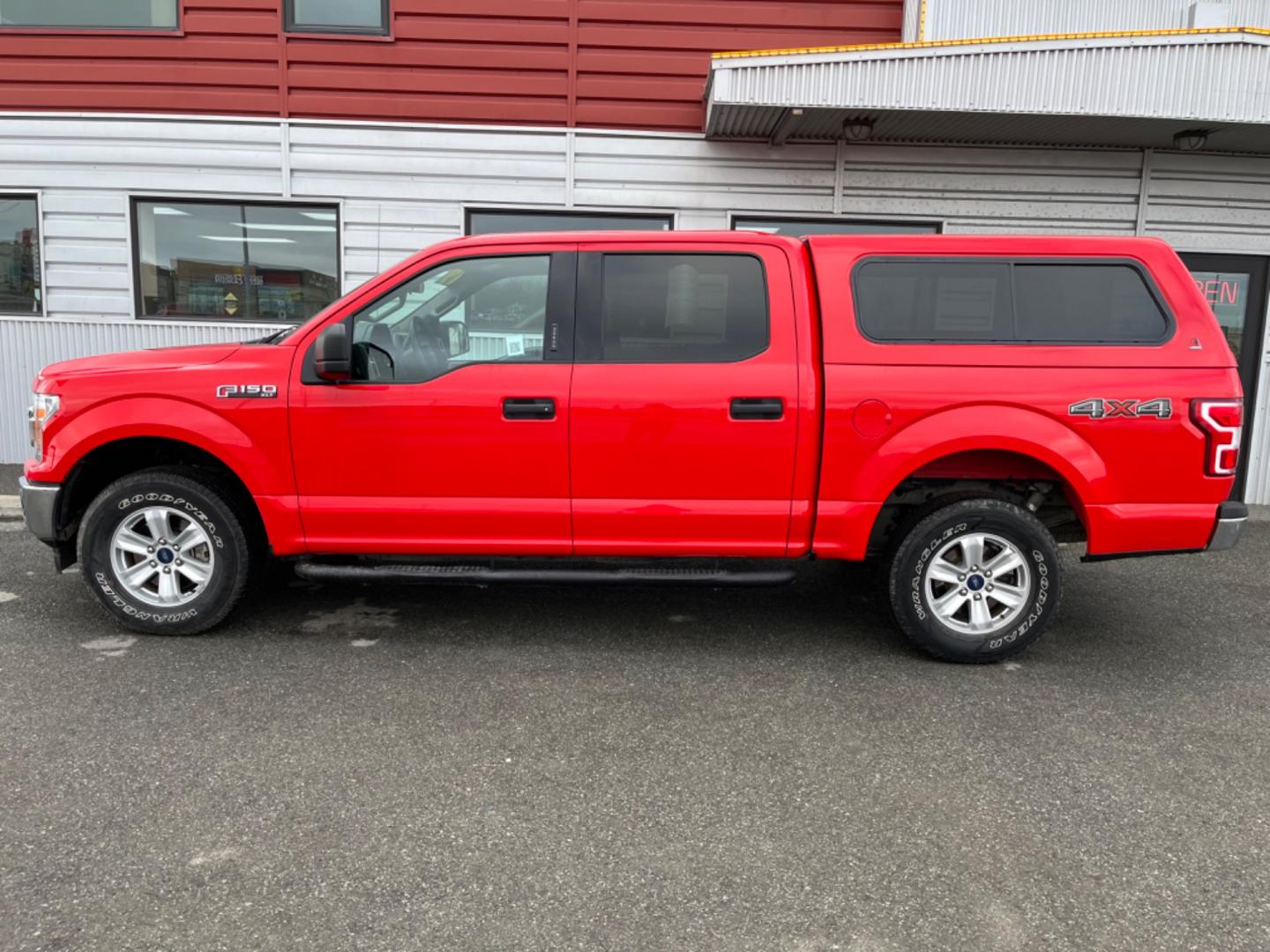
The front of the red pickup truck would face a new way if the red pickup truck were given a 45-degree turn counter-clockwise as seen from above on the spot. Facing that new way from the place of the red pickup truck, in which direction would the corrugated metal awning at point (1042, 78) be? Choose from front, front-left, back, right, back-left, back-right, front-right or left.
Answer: back

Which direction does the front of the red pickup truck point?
to the viewer's left
